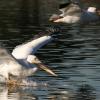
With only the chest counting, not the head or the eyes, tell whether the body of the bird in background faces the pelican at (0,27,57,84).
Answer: no
